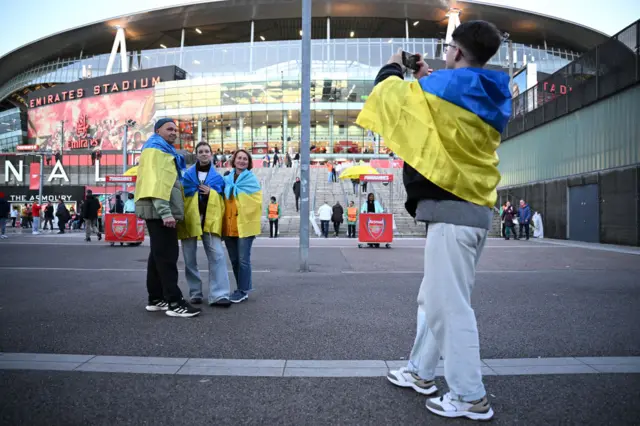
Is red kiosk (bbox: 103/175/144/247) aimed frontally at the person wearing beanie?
yes

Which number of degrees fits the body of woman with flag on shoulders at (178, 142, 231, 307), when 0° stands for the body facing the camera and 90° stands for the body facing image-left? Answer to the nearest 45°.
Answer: approximately 0°

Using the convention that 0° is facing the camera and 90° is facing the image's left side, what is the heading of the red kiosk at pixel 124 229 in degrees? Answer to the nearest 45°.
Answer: approximately 0°

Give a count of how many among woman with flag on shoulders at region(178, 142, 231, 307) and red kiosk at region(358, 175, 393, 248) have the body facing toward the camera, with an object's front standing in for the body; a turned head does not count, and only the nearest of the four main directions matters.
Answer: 2

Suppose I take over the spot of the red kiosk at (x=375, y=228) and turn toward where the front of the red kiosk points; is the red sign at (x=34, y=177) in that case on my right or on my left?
on my right

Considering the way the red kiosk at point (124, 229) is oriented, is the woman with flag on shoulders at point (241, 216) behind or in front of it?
in front

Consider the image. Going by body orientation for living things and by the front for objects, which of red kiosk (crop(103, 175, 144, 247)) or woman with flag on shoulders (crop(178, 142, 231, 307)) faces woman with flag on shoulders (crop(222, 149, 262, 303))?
the red kiosk

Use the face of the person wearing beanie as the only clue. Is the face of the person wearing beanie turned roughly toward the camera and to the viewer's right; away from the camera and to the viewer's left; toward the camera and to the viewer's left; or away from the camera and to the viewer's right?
toward the camera and to the viewer's right
